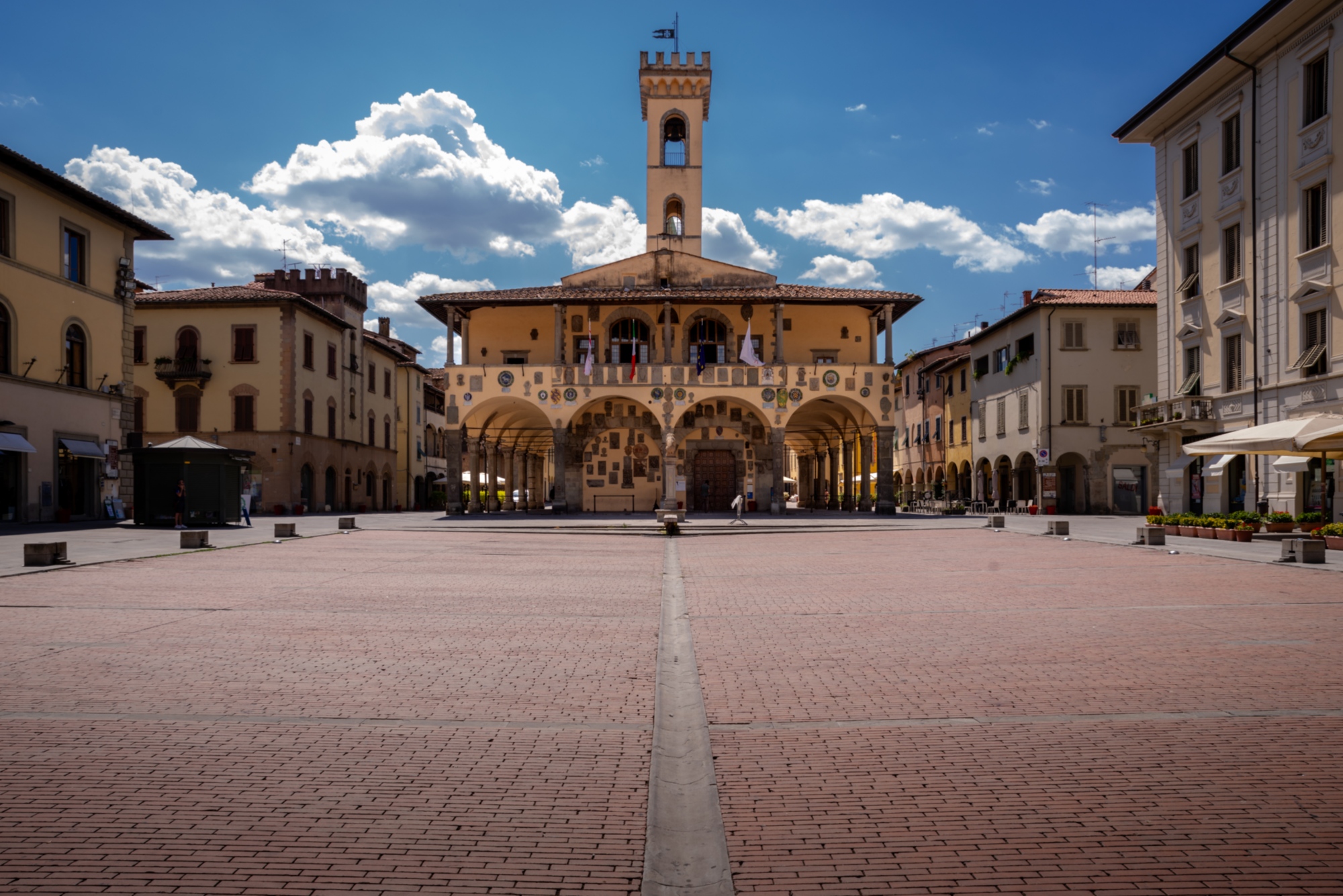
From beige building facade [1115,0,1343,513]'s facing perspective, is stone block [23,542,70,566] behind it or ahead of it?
ahead

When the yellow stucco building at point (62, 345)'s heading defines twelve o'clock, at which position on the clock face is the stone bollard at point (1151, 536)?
The stone bollard is roughly at 12 o'clock from the yellow stucco building.

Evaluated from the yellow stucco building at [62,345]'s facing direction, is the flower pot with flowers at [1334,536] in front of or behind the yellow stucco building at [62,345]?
in front

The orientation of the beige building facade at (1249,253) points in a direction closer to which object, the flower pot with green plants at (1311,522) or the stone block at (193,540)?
the stone block

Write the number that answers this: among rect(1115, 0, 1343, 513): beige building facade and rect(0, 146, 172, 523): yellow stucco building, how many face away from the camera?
0

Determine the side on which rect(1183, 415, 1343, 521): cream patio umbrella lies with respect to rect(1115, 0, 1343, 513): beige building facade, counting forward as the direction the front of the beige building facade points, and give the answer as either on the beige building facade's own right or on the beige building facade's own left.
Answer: on the beige building facade's own left

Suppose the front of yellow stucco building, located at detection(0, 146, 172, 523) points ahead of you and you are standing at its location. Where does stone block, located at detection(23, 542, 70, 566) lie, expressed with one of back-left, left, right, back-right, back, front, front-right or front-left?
front-right

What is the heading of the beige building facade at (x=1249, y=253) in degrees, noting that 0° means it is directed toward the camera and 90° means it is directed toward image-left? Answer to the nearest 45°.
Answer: approximately 45°

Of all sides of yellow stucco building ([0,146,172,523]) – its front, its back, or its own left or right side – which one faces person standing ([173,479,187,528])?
front

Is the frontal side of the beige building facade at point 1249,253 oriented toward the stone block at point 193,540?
yes

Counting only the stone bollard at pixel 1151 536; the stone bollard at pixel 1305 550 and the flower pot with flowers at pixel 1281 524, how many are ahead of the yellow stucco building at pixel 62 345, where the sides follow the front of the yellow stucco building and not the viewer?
3

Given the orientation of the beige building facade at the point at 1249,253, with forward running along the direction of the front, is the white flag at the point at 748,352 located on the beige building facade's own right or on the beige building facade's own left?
on the beige building facade's own right
